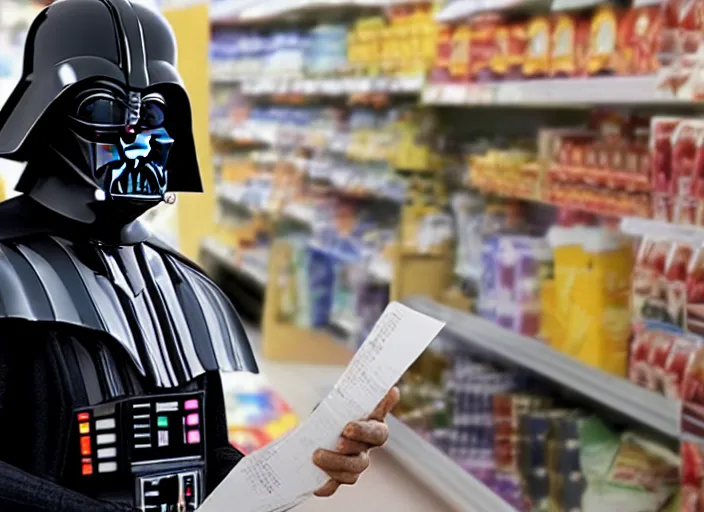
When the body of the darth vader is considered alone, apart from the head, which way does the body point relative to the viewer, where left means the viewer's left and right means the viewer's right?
facing the viewer and to the right of the viewer

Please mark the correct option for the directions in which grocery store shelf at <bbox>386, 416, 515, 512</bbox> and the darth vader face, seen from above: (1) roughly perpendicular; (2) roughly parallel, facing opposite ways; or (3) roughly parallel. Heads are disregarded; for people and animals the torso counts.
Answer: roughly perpendicular

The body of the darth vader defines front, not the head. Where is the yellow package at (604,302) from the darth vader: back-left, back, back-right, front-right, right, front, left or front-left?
left

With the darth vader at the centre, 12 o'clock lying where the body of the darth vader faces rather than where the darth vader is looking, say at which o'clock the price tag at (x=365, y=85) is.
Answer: The price tag is roughly at 8 o'clock from the darth vader.

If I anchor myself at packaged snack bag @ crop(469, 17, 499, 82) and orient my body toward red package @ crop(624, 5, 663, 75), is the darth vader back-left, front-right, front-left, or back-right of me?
front-right

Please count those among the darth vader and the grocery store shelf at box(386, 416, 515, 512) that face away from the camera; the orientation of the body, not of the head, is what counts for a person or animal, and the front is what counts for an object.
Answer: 0

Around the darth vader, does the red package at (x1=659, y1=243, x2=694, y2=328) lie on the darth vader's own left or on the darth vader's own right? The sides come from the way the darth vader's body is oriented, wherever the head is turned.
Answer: on the darth vader's own left

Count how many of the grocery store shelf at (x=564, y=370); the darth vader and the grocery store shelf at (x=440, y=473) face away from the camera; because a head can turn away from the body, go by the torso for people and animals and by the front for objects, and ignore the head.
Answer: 0

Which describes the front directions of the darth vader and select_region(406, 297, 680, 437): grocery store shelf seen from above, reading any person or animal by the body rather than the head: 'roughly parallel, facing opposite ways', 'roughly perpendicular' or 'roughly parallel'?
roughly perpendicular

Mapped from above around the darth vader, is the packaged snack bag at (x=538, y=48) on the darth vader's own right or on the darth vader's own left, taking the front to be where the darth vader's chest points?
on the darth vader's own left

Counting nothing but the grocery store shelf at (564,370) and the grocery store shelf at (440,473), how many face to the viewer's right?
0

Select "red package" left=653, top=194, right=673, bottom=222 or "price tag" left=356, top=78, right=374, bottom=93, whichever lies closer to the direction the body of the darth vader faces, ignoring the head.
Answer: the red package

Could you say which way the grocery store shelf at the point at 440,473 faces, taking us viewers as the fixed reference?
facing the viewer and to the left of the viewer
